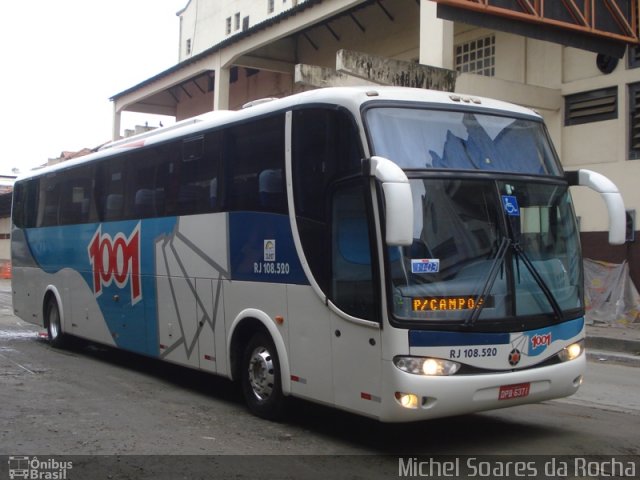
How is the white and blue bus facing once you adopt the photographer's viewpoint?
facing the viewer and to the right of the viewer
